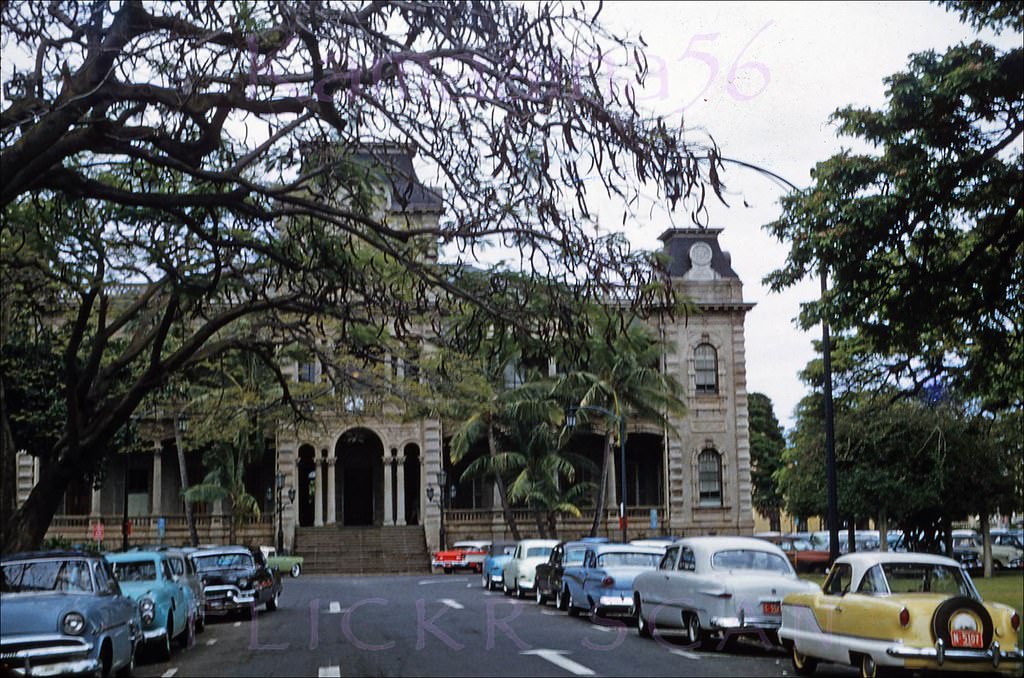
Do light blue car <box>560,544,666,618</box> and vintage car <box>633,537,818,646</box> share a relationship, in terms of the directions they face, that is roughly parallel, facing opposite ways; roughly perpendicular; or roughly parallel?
roughly parallel

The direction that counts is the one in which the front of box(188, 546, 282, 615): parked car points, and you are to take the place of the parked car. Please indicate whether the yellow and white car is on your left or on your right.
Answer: on your left

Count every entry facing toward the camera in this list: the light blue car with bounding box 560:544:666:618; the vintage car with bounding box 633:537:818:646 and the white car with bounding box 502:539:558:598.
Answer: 0

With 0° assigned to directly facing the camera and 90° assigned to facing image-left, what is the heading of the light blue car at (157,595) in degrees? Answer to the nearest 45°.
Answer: approximately 45°

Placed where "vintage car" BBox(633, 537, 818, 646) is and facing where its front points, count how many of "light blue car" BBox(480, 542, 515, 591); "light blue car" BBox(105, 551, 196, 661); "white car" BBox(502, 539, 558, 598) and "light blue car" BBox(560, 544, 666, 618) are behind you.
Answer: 0

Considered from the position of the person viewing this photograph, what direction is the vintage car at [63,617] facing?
facing the viewer and to the left of the viewer

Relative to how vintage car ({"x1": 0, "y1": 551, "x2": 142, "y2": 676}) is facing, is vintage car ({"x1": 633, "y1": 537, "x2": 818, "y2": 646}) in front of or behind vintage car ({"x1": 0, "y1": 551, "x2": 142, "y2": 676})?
behind

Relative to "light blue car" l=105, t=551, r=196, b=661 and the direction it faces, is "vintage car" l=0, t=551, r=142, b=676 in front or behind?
in front

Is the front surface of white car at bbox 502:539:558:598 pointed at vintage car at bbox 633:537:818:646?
no

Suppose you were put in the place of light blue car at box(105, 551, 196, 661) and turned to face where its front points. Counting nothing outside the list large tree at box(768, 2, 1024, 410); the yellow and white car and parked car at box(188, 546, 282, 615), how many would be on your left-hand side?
2

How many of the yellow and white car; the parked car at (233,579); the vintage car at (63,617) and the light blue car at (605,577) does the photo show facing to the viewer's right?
0

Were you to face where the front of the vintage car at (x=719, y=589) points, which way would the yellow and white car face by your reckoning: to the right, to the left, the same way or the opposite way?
the same way

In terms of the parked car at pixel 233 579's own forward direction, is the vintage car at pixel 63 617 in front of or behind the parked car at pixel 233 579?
in front

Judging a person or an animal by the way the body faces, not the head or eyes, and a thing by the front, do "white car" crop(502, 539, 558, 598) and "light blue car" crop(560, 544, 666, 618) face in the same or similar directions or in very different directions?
same or similar directions

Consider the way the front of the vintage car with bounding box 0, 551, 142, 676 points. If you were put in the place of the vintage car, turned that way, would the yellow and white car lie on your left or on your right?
on your left

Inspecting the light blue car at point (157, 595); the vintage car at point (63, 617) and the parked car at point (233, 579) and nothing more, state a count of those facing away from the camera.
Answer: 0

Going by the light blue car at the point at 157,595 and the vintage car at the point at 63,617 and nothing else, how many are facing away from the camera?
0
